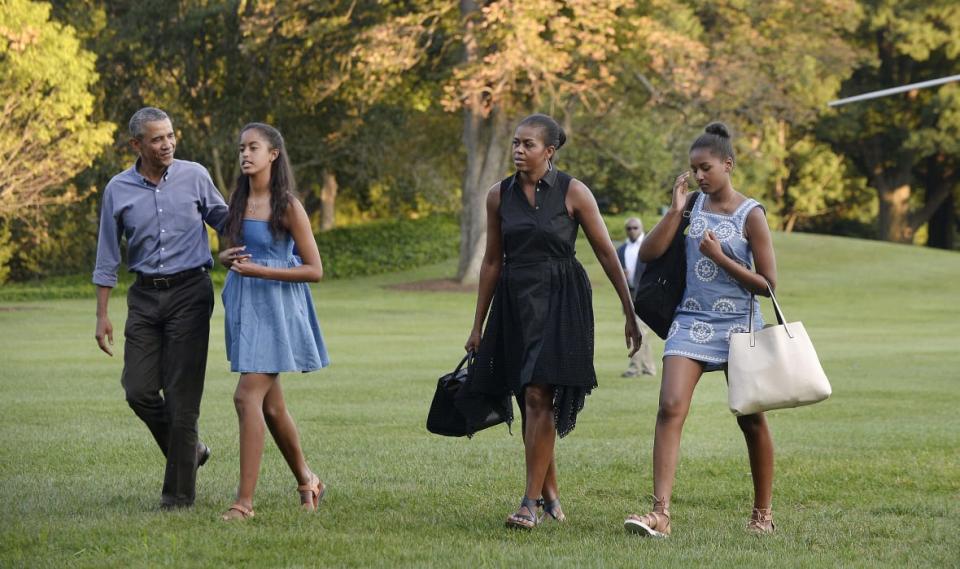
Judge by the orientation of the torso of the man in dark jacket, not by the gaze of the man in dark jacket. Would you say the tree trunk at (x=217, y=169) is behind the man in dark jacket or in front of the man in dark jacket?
behind

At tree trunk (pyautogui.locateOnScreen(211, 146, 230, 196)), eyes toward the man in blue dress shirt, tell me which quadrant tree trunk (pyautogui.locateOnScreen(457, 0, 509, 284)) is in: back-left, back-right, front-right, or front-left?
front-left

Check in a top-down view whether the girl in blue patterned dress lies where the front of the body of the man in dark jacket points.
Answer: yes

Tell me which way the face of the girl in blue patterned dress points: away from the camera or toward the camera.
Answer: toward the camera

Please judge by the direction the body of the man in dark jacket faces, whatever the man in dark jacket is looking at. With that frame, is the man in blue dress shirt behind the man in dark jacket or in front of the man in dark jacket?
in front

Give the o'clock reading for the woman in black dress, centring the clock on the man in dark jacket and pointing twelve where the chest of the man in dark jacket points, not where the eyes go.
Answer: The woman in black dress is roughly at 12 o'clock from the man in dark jacket.

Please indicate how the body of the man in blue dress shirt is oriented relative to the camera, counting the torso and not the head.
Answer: toward the camera

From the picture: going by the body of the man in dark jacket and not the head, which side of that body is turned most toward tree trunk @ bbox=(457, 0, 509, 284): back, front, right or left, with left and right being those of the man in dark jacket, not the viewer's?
back

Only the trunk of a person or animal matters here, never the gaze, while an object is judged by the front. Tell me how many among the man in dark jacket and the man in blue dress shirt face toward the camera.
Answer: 2

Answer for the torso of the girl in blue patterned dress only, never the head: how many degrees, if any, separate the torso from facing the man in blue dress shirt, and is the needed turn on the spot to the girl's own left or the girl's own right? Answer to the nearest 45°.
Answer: approximately 45° to the girl's own right

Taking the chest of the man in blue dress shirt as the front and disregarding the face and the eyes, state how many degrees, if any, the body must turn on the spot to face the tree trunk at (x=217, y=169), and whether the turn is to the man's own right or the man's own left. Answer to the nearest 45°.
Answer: approximately 180°

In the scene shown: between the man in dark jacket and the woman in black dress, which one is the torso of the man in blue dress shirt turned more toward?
the woman in black dress

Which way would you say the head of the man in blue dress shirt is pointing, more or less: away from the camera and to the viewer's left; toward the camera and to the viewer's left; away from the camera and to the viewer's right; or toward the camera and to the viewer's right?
toward the camera and to the viewer's right

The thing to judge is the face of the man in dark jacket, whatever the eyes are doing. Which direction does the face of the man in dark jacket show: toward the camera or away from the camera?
toward the camera

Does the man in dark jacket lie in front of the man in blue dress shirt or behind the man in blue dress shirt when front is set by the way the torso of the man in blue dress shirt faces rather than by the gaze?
behind

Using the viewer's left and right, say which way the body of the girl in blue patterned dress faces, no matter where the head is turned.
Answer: facing the viewer and to the left of the viewer

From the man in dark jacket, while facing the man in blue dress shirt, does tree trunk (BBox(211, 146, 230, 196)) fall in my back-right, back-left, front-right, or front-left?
back-right

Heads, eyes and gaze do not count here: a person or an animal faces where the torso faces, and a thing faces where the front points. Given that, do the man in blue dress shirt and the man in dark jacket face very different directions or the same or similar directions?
same or similar directions
